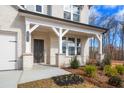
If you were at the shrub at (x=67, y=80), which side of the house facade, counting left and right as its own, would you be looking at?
front
